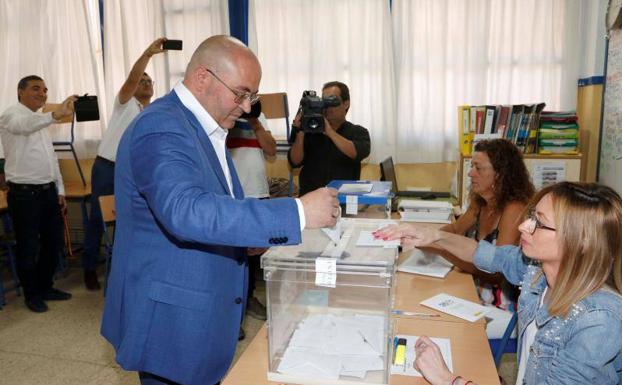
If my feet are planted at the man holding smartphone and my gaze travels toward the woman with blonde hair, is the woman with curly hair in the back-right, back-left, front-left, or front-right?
front-left

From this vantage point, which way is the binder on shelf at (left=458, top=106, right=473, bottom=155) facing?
toward the camera

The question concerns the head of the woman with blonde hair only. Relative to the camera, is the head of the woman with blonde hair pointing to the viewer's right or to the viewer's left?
to the viewer's left

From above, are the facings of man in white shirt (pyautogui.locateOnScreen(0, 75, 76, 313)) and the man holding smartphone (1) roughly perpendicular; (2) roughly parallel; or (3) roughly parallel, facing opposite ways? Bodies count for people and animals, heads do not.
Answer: roughly parallel

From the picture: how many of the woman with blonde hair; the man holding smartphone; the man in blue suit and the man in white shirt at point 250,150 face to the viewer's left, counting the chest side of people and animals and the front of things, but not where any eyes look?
1

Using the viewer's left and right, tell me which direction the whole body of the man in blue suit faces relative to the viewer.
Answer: facing to the right of the viewer

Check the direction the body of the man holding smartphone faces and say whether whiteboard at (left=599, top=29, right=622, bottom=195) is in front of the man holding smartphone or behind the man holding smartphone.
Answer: in front

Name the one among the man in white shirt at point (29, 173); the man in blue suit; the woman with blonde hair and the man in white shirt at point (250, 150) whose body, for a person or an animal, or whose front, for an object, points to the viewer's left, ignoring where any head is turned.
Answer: the woman with blonde hair

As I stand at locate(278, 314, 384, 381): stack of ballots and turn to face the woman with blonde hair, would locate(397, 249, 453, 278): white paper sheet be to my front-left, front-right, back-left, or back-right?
front-left

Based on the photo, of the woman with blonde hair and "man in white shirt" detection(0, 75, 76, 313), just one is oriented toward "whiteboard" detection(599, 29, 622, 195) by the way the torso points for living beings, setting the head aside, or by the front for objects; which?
the man in white shirt

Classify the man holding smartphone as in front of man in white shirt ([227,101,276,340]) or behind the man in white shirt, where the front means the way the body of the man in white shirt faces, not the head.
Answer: behind

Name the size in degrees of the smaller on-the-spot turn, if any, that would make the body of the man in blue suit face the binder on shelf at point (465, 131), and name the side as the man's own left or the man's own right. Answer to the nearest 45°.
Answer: approximately 45° to the man's own left

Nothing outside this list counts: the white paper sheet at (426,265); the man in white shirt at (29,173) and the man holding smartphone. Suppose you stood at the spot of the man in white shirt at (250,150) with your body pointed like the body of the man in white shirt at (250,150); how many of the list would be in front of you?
1

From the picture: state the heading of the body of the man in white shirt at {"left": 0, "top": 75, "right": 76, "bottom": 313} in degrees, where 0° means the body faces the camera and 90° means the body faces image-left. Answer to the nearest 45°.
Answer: approximately 315°

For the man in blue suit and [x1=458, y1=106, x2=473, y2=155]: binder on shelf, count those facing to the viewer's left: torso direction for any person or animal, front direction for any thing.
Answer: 0

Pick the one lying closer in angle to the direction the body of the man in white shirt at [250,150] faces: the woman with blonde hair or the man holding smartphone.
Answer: the woman with blonde hair

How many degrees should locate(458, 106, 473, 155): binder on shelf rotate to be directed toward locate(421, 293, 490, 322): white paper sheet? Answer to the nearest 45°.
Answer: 0° — it already faces it

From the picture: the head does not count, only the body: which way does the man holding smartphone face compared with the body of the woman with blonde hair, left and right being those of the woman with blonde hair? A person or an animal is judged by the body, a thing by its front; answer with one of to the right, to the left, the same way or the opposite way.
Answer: the opposite way

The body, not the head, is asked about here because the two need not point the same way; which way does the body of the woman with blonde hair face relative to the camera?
to the viewer's left
